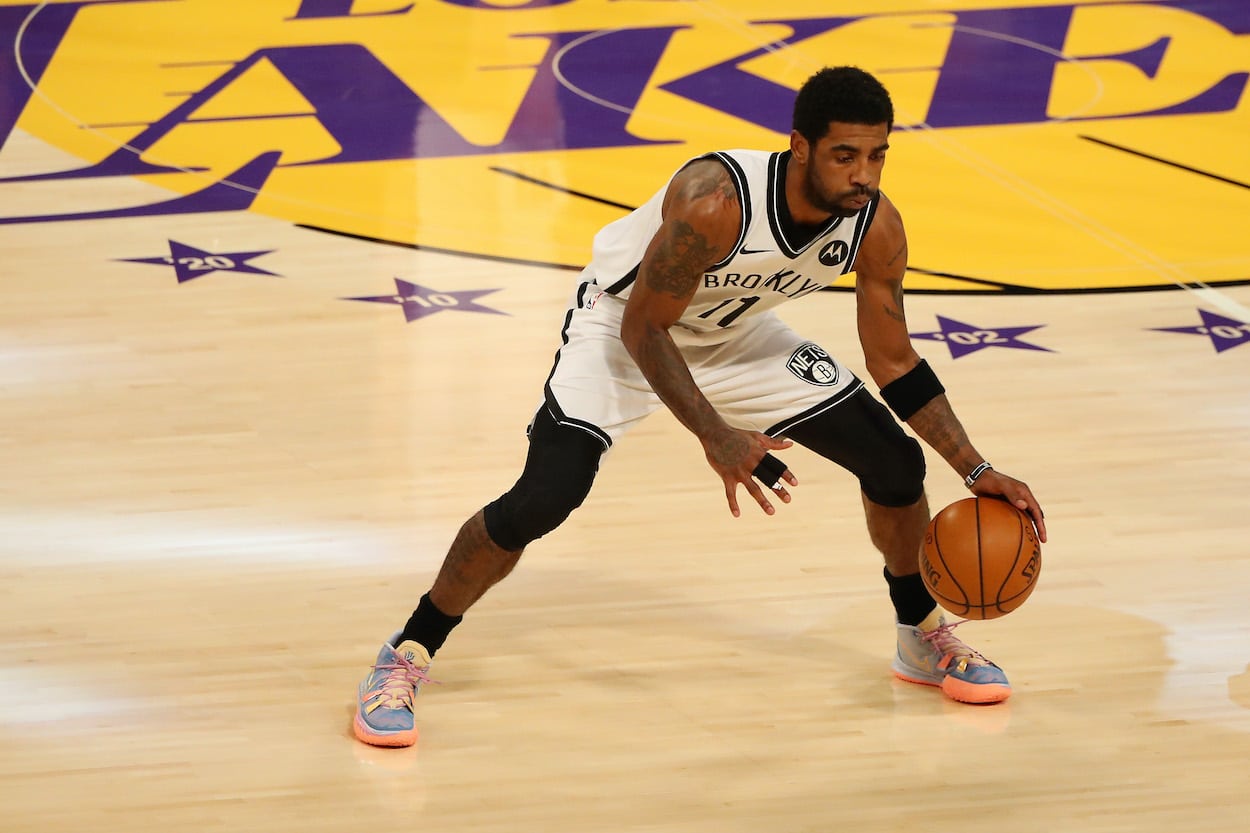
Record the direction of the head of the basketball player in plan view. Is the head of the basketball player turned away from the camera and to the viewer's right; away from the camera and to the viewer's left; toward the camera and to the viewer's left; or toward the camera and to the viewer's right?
toward the camera and to the viewer's right

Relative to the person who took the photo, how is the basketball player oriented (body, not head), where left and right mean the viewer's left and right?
facing the viewer and to the right of the viewer
